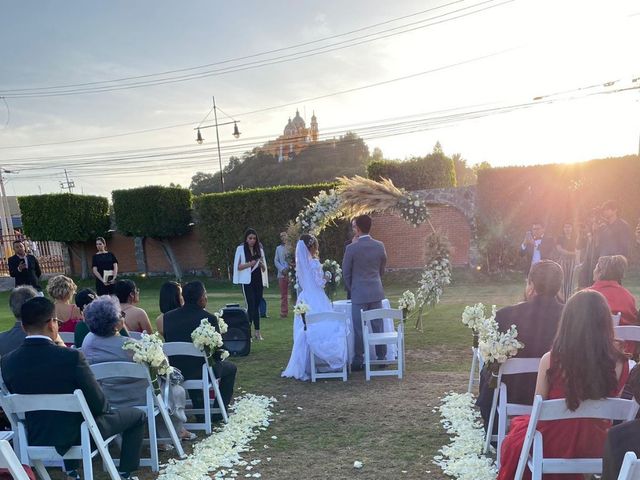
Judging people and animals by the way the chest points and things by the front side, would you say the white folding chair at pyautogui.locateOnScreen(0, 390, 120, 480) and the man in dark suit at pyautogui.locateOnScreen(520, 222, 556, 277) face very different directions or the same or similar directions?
very different directions

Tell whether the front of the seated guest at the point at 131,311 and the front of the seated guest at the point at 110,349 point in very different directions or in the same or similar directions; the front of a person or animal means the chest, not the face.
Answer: same or similar directions

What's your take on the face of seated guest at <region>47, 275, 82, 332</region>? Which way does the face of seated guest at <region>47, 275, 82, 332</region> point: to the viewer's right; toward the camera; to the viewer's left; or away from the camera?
away from the camera

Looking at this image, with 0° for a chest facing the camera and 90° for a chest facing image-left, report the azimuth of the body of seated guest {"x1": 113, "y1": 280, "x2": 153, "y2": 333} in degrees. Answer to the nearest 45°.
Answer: approximately 225°

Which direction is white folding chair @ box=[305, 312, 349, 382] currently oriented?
away from the camera

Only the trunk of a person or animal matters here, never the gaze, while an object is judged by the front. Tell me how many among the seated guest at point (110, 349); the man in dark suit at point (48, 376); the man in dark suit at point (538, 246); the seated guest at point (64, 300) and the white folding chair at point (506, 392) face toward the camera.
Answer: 1

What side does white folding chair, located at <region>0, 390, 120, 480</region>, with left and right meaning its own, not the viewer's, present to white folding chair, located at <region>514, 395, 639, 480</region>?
right

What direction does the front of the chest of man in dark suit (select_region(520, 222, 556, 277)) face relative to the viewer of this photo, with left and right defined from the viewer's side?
facing the viewer

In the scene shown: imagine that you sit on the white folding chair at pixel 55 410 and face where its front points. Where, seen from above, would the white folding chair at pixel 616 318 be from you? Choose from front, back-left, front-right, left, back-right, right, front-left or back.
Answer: front-right

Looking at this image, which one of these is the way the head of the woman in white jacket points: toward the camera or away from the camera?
toward the camera

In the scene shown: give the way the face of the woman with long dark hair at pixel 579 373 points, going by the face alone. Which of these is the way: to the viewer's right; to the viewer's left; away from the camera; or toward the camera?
away from the camera

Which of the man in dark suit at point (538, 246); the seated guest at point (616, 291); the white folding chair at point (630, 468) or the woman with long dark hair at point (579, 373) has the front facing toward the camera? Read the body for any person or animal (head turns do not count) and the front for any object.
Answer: the man in dark suit

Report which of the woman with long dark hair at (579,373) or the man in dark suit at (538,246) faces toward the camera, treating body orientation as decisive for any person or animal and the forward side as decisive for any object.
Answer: the man in dark suit

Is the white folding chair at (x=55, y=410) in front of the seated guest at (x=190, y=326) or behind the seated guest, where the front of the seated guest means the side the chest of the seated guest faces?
behind

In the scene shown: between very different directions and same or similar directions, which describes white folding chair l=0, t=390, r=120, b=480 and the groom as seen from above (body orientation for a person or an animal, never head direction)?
same or similar directions

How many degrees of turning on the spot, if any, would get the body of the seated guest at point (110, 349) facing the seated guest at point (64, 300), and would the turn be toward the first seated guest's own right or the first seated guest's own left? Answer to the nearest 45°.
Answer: approximately 45° to the first seated guest's own left

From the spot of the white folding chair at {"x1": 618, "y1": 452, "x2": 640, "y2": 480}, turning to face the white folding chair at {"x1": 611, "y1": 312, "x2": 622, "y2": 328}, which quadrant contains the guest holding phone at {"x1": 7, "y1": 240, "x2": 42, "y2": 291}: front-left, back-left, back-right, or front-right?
front-left

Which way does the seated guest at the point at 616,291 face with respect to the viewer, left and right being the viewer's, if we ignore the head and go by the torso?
facing away from the viewer and to the left of the viewer
